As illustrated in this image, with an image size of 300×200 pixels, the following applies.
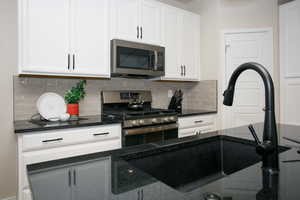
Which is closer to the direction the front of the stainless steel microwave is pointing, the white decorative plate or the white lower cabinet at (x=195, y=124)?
the white lower cabinet

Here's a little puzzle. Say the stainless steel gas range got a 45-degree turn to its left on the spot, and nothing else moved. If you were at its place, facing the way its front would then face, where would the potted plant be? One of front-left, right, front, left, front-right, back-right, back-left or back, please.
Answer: back

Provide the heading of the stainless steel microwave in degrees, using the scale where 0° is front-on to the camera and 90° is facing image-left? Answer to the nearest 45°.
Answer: approximately 315°

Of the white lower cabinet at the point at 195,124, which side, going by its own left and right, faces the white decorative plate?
right

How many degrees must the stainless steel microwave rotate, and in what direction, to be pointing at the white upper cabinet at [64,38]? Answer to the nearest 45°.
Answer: approximately 90° to its right

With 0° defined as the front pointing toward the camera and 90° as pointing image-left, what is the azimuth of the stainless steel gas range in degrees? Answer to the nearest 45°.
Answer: approximately 315°

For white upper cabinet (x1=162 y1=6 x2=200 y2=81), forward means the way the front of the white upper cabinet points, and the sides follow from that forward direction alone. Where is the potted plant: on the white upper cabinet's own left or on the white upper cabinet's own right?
on the white upper cabinet's own right

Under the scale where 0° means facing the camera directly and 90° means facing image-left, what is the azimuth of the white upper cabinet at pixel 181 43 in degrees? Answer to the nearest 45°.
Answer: approximately 315°

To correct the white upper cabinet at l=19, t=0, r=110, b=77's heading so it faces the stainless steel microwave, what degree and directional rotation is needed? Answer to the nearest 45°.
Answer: approximately 45° to its left
